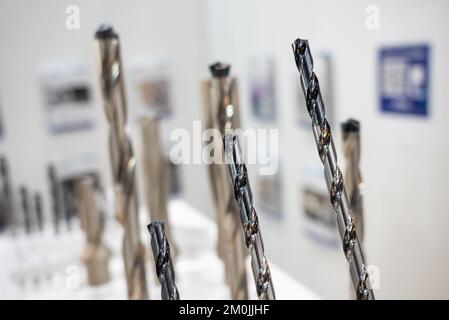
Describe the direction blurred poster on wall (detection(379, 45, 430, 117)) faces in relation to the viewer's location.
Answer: facing the viewer and to the left of the viewer

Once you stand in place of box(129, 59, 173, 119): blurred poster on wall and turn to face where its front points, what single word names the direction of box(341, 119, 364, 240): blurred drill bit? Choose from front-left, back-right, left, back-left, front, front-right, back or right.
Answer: front

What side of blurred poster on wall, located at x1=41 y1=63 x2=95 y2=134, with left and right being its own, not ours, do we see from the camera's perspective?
front

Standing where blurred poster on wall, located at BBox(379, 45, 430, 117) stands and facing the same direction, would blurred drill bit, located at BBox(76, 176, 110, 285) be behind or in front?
in front

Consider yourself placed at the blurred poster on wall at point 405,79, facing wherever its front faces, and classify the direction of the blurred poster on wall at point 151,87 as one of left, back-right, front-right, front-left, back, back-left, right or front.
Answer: right

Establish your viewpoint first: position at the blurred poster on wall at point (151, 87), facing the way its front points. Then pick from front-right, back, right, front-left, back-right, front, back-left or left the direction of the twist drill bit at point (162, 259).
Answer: front
